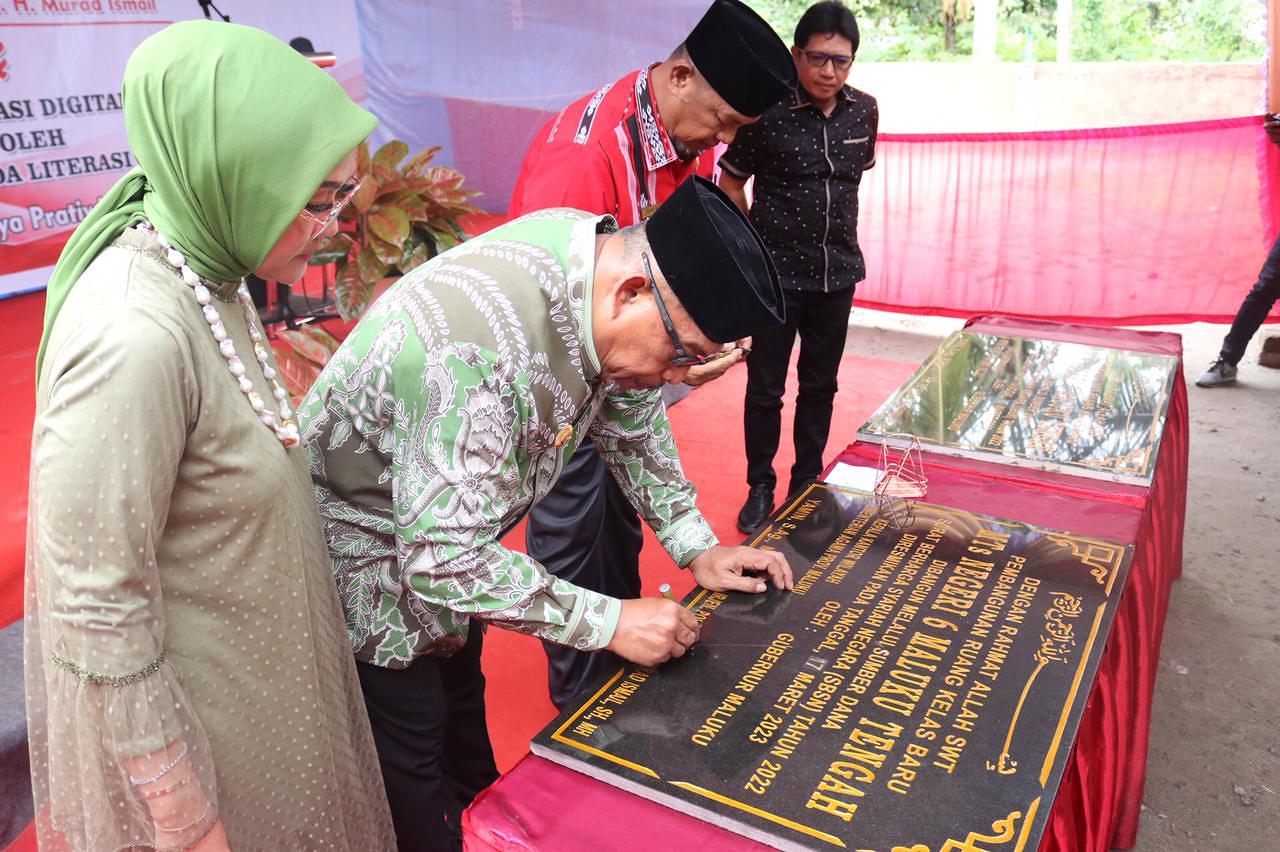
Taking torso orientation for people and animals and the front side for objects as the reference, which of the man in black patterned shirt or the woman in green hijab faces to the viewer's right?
the woman in green hijab

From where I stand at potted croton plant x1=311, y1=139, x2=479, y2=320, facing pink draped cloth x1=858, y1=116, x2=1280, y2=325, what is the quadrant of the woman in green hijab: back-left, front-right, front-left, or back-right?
back-right

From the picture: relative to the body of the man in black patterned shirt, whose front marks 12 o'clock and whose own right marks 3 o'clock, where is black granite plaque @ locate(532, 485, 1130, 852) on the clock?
The black granite plaque is roughly at 12 o'clock from the man in black patterned shirt.

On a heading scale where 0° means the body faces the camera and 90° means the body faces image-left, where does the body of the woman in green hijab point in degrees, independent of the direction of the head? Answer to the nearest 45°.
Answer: approximately 270°

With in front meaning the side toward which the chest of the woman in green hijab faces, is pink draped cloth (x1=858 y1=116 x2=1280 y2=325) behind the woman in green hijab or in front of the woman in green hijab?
in front

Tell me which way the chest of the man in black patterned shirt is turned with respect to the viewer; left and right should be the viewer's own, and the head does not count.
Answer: facing the viewer

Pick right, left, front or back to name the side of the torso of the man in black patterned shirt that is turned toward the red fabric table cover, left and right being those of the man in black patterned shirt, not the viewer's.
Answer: front

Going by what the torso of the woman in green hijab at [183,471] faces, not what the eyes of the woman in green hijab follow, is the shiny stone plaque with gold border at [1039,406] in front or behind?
in front

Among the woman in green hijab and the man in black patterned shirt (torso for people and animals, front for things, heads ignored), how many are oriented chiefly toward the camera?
1

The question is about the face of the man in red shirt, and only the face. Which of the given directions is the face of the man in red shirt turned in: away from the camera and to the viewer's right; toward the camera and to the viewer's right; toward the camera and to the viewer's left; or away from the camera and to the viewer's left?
toward the camera and to the viewer's right

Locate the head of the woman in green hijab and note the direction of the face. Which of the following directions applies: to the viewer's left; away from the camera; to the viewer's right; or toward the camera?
to the viewer's right
